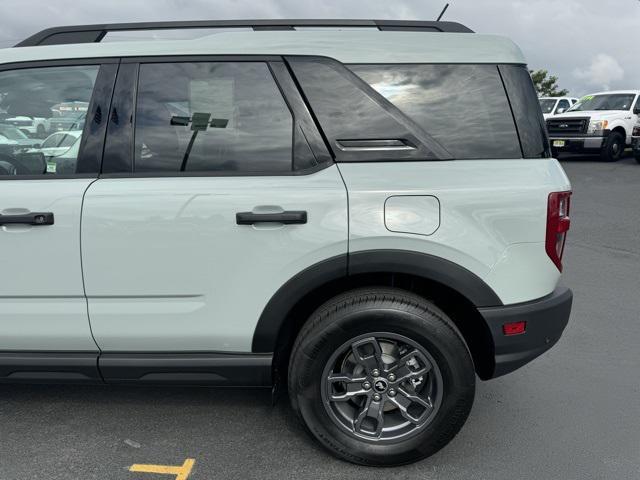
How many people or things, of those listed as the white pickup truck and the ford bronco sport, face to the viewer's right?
0

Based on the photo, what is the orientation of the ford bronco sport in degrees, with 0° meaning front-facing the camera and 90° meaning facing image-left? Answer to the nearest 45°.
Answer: approximately 90°

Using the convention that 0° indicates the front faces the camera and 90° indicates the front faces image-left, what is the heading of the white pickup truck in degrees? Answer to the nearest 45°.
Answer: approximately 45°

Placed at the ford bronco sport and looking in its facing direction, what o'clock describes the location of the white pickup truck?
The white pickup truck is roughly at 4 o'clock from the ford bronco sport.

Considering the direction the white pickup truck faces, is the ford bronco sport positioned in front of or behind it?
in front
